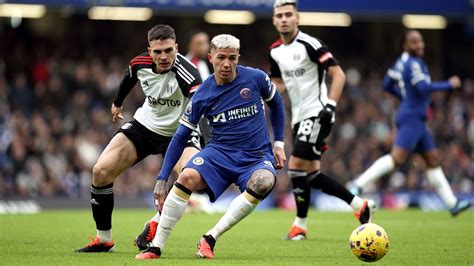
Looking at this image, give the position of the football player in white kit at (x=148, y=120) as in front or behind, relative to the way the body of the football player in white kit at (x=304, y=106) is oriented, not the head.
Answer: in front

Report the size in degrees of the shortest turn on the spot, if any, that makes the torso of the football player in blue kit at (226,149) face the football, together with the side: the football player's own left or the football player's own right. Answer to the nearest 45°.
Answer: approximately 45° to the football player's own left

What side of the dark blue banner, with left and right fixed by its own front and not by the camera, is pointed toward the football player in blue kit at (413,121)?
front

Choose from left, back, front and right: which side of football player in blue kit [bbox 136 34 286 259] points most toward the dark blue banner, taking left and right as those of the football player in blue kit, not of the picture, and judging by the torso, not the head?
back

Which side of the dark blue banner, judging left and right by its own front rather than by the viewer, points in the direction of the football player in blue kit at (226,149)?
front

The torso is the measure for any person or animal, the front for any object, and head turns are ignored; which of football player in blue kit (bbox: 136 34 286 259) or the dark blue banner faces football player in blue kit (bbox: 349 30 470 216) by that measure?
the dark blue banner

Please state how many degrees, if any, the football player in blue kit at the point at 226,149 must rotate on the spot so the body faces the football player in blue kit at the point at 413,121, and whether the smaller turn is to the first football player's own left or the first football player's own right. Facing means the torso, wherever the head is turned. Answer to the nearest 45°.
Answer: approximately 135° to the first football player's own left

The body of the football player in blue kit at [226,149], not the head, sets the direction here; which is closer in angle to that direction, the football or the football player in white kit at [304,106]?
the football

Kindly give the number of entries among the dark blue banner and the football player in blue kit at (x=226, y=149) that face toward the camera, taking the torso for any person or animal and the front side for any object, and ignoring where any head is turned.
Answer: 2

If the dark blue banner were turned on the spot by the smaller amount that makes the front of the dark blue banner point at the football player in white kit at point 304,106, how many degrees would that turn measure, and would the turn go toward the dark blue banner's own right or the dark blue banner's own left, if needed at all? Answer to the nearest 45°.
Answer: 0° — it already faces them

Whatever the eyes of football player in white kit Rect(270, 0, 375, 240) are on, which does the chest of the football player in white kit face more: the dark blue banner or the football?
the football

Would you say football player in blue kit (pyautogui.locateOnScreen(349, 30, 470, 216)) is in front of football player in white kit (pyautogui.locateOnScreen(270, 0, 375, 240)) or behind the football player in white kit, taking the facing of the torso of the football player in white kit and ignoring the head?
behind
